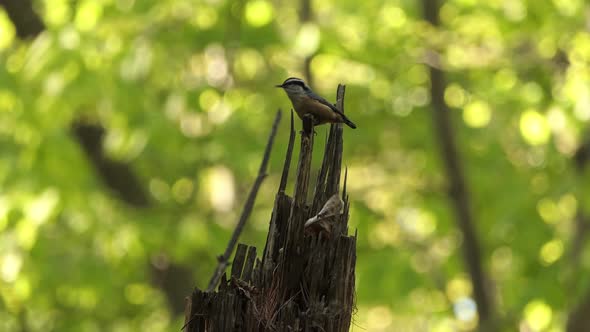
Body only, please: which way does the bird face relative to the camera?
to the viewer's left

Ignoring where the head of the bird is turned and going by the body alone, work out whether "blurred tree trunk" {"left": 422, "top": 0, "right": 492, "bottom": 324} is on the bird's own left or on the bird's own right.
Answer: on the bird's own right
